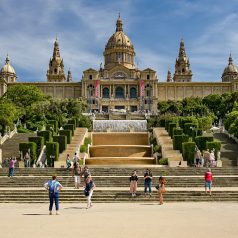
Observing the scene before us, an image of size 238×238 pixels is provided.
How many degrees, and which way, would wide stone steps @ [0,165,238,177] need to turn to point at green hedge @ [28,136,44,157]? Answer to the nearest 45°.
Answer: approximately 135° to its right

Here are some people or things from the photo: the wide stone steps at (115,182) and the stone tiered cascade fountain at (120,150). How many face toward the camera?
2

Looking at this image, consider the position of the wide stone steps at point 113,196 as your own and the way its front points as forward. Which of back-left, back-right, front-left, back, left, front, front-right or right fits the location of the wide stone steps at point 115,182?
back

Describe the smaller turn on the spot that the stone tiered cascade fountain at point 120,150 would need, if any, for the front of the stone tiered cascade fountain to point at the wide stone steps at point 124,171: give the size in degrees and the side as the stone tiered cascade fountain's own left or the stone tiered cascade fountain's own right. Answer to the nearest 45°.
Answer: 0° — it already faces it

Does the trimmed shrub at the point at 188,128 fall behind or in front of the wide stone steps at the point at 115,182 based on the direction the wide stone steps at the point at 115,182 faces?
behind

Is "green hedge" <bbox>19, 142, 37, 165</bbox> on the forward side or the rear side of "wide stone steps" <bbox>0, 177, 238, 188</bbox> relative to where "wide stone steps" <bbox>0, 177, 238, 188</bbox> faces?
on the rear side

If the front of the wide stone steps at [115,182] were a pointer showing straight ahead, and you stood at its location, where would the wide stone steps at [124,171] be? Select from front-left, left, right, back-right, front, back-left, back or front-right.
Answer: back

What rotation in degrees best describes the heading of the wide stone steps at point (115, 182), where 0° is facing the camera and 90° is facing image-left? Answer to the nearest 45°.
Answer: approximately 0°

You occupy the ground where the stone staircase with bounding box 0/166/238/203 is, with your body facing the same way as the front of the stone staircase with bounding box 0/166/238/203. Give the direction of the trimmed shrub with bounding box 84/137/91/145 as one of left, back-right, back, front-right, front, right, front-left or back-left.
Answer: back

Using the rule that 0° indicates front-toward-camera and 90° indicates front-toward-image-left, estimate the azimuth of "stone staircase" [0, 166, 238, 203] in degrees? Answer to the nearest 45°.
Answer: approximately 0°
